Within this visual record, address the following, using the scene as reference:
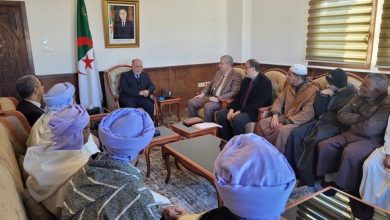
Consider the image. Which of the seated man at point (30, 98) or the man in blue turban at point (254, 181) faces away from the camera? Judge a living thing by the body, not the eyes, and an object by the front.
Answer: the man in blue turban

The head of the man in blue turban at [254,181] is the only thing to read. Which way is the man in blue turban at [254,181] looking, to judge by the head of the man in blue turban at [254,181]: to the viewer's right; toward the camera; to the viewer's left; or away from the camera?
away from the camera

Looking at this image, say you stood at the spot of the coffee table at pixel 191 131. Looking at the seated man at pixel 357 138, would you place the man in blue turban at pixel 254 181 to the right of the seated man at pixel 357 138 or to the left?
right

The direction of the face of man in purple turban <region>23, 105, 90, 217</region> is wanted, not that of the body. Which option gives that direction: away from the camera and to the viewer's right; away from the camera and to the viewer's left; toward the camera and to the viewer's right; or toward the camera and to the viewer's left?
away from the camera and to the viewer's right

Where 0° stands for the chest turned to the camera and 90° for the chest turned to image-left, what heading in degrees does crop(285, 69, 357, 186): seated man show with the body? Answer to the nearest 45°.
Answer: approximately 90°

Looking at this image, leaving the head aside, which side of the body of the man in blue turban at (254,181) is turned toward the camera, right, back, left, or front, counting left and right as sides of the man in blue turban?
back

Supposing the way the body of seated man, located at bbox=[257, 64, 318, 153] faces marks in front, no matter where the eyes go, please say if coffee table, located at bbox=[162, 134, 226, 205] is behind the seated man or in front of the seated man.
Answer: in front

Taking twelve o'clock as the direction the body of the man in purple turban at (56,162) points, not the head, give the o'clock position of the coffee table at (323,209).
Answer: The coffee table is roughly at 2 o'clock from the man in purple turban.

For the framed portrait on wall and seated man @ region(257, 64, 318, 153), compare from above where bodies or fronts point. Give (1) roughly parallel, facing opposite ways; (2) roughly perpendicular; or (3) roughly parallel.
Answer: roughly perpendicular

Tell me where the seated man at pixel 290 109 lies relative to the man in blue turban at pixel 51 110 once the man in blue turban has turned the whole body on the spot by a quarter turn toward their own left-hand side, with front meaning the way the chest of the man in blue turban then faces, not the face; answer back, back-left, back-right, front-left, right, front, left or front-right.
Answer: back-right

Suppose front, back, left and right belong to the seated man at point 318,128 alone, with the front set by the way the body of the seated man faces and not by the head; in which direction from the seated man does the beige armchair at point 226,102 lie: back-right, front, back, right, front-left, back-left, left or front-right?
front-right

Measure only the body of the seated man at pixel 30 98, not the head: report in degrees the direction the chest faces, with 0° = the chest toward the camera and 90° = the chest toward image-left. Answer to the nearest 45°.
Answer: approximately 270°

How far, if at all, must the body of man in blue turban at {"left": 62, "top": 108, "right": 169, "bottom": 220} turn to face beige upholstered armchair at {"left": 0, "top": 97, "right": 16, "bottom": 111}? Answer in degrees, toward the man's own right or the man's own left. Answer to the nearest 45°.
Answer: approximately 90° to the man's own left

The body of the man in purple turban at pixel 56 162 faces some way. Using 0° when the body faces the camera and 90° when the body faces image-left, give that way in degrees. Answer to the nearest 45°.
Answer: approximately 225°
